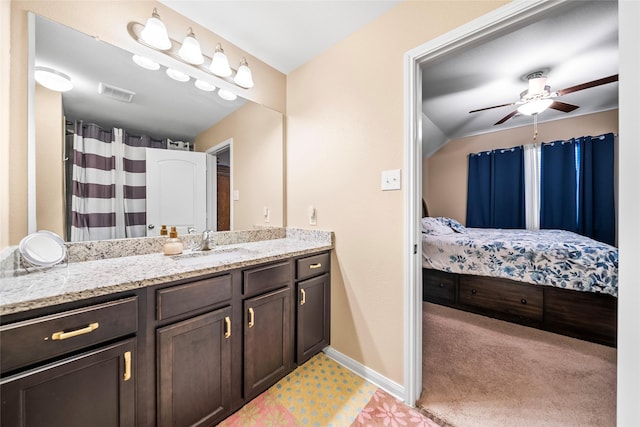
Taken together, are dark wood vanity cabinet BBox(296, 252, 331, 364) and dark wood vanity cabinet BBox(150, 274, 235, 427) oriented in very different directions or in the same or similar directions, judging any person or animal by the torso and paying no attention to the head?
same or similar directions

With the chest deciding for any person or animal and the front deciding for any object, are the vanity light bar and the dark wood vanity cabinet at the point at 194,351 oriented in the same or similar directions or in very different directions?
same or similar directions

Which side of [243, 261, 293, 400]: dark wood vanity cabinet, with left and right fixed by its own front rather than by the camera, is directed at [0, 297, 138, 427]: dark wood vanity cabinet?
right

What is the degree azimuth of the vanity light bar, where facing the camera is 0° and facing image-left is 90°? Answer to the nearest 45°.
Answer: approximately 315°

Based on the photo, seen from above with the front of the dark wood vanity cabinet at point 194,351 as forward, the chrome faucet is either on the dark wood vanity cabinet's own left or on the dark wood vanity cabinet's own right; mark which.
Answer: on the dark wood vanity cabinet's own left

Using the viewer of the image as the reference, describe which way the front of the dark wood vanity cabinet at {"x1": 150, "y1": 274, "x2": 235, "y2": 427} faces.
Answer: facing the viewer and to the right of the viewer

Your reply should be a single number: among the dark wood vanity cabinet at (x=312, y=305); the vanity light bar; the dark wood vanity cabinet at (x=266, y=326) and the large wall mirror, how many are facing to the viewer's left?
0

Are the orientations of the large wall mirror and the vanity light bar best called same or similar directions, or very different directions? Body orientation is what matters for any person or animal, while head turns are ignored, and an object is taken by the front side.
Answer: same or similar directions

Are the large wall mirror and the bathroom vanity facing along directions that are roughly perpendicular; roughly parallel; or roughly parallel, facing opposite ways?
roughly parallel

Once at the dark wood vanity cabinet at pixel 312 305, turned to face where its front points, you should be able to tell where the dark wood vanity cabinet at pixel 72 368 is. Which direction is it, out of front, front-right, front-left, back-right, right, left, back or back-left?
right

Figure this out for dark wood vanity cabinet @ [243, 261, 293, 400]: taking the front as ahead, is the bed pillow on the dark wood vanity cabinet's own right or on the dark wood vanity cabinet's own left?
on the dark wood vanity cabinet's own left
